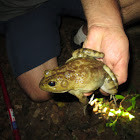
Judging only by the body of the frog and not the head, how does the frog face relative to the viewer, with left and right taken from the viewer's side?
facing to the left of the viewer
